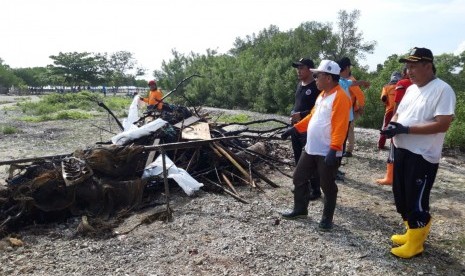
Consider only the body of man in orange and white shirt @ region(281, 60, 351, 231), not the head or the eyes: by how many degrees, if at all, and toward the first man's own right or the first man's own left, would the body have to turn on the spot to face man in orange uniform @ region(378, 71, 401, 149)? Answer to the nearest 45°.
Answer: approximately 135° to the first man's own right

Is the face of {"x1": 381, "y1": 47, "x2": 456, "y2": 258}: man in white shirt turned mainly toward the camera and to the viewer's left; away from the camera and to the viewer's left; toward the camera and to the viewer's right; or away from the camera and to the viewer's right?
toward the camera and to the viewer's left

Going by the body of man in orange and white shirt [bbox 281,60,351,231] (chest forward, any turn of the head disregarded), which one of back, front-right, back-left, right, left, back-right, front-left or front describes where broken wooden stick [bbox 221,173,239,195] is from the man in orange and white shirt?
right

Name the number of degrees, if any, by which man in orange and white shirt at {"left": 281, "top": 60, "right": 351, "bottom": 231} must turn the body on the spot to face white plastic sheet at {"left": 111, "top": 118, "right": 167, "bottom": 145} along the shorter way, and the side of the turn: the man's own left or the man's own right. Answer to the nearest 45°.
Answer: approximately 90° to the man's own right

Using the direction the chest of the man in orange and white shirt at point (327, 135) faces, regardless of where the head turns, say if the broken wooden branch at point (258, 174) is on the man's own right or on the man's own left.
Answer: on the man's own right

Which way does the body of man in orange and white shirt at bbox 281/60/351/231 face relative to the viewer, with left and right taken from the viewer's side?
facing the viewer and to the left of the viewer

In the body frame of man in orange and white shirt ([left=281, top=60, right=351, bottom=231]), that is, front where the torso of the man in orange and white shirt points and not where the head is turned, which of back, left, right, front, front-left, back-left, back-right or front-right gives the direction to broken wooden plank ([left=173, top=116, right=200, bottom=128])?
right

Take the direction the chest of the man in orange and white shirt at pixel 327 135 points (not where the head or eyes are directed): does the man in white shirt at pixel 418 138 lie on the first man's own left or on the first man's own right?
on the first man's own left

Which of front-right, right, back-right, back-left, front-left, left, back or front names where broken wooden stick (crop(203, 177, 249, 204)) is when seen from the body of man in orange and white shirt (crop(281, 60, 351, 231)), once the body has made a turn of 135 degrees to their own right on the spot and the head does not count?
front-left

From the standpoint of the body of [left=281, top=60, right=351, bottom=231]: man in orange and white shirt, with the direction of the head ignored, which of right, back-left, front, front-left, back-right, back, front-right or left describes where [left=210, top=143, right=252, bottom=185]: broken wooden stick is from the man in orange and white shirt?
right
